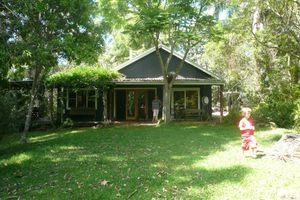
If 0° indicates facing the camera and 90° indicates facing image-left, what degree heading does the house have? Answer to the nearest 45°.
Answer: approximately 0°

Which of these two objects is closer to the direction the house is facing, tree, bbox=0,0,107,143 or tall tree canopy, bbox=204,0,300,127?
the tree

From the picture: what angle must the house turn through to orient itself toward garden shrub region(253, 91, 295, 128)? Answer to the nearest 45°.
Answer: approximately 45° to its left

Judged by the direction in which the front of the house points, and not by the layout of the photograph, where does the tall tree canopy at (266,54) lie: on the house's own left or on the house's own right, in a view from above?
on the house's own left

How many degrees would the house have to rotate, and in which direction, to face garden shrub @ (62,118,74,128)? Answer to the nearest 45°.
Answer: approximately 45° to its right
